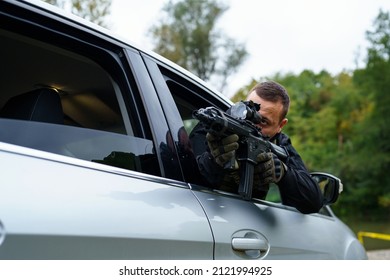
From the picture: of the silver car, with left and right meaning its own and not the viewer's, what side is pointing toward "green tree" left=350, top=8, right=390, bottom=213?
front

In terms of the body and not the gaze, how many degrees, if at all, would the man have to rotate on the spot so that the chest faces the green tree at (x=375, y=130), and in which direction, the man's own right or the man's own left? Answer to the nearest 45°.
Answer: approximately 135° to the man's own right

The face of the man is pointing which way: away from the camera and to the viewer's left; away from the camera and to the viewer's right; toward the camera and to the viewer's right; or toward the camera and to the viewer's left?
toward the camera and to the viewer's left

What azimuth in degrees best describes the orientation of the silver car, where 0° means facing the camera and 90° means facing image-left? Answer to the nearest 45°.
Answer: approximately 225°

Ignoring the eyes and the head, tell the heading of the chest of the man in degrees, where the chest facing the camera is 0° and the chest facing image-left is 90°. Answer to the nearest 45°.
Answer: approximately 45°

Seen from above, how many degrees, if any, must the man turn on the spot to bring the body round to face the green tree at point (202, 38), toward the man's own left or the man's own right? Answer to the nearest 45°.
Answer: approximately 135° to the man's own right

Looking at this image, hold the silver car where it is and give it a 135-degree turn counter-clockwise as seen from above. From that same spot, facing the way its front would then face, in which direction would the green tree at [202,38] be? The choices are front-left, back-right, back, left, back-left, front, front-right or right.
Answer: right
